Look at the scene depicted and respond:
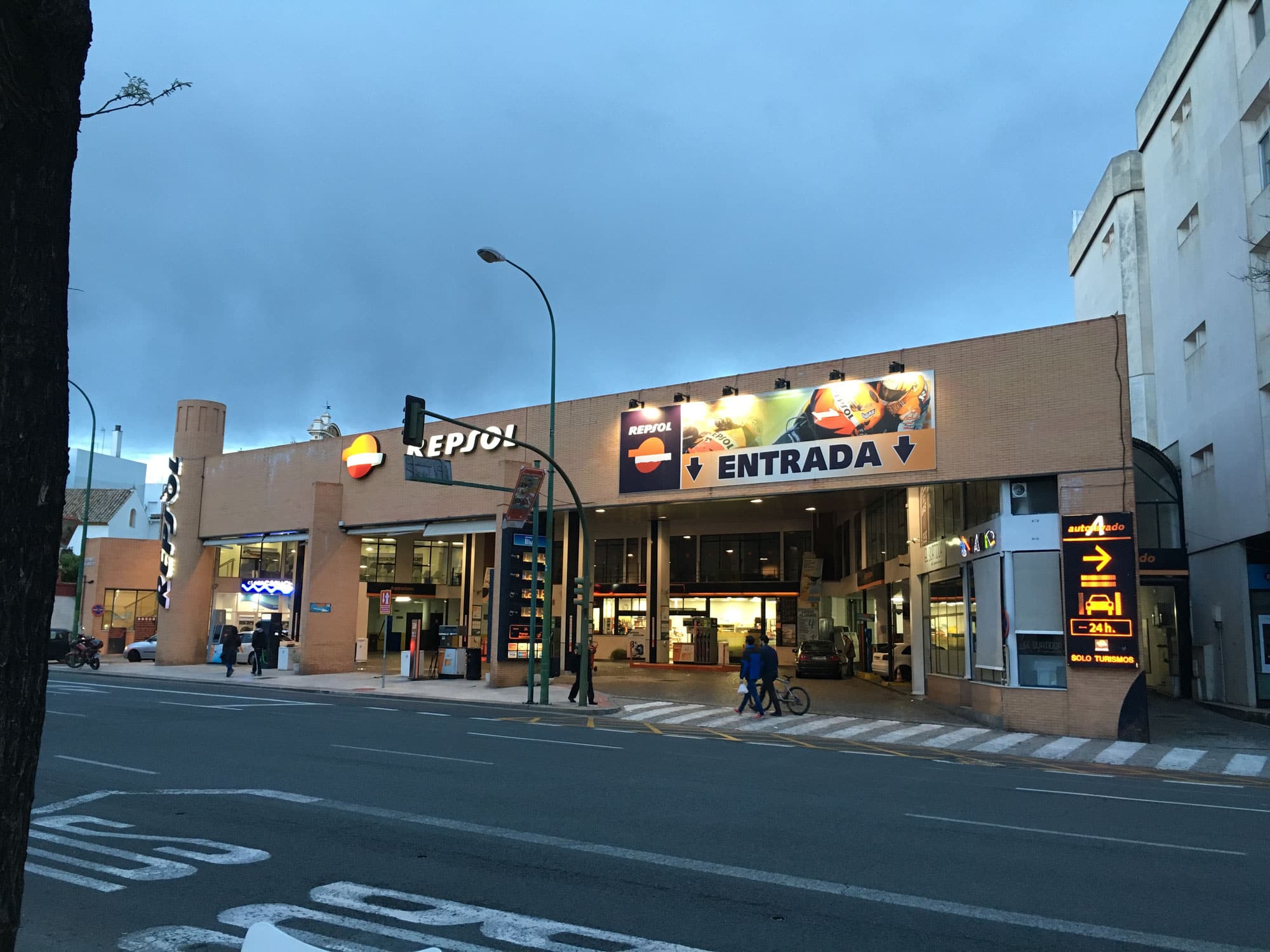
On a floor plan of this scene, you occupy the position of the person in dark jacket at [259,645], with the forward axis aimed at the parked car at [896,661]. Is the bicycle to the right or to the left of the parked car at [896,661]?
right

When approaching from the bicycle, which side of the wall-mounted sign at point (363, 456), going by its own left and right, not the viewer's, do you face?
left

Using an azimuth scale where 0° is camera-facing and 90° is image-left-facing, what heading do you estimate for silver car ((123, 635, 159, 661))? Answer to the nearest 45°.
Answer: approximately 90°

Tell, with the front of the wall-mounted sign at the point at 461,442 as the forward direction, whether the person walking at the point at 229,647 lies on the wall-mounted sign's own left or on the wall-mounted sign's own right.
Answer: on the wall-mounted sign's own right

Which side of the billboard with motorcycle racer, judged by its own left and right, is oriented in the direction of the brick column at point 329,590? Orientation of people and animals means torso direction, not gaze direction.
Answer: right

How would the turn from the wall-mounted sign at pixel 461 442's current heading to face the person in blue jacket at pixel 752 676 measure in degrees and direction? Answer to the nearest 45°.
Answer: approximately 90° to its left

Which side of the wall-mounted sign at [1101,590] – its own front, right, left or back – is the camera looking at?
front

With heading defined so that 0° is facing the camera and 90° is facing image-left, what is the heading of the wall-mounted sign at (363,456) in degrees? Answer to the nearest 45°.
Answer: approximately 45°

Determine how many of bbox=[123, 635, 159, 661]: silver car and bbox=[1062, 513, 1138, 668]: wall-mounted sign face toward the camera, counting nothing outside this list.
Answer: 1

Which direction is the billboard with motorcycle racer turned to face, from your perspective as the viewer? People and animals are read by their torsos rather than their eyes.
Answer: facing the viewer and to the left of the viewer
